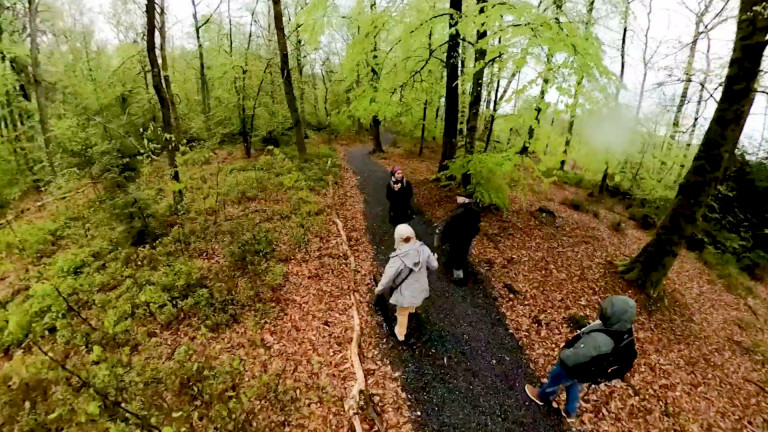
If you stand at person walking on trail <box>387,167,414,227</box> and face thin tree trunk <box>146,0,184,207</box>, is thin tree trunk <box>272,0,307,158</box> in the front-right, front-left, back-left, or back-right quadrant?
front-right

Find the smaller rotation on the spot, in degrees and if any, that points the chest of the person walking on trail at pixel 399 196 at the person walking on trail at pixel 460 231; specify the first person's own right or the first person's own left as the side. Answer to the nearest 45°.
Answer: approximately 45° to the first person's own left

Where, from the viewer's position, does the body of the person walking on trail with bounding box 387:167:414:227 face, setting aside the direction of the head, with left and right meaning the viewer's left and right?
facing the viewer

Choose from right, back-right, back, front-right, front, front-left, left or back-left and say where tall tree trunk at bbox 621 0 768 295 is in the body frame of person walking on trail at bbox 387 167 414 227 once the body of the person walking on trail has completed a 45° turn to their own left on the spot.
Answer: front-left

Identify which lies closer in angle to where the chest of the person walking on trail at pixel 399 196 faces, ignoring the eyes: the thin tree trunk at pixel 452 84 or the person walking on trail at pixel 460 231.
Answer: the person walking on trail

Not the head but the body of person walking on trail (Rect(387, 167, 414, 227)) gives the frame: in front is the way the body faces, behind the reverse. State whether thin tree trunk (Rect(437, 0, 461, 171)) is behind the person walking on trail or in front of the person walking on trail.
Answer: behind

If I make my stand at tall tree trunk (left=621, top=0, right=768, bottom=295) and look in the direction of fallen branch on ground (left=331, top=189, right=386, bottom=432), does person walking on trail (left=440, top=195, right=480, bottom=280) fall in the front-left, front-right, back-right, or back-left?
front-right

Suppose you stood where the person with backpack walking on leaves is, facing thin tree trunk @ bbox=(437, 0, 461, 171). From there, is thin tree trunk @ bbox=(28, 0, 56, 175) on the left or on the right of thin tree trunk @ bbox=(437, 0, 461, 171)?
left

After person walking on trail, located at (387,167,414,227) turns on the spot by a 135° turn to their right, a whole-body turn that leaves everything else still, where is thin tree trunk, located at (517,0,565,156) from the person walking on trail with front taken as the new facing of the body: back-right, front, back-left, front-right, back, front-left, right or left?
back-right

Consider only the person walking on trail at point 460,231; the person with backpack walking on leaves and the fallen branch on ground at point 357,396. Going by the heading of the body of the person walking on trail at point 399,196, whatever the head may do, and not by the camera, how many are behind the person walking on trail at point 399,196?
0

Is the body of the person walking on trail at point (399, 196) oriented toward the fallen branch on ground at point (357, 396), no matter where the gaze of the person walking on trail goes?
yes

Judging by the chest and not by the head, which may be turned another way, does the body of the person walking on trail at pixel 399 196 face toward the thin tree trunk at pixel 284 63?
no

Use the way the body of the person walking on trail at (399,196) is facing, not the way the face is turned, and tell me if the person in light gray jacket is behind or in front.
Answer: in front

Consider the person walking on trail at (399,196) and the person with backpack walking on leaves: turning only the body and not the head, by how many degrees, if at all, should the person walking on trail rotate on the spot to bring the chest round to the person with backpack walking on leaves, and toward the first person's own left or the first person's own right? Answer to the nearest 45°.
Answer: approximately 45° to the first person's own left

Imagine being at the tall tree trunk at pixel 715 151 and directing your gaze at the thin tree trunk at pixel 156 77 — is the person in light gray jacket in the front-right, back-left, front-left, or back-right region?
front-left

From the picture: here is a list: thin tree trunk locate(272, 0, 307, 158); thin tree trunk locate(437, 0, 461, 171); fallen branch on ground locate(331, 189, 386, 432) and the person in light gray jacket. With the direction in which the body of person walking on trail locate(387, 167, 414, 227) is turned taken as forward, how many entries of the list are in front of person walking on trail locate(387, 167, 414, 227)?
2

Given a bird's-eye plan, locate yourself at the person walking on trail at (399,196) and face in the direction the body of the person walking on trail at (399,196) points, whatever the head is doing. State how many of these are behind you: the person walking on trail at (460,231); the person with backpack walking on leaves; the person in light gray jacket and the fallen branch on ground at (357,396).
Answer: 0
